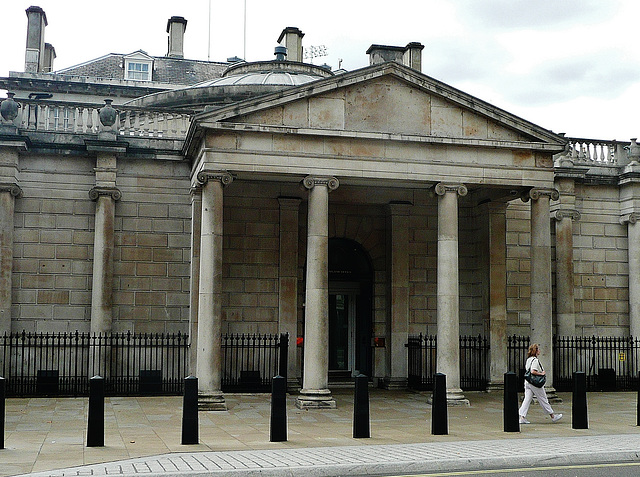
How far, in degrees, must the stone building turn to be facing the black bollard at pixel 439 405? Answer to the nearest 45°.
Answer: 0° — it already faces it

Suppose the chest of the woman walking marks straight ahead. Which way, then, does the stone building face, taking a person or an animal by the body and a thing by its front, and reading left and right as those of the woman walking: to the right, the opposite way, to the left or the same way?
to the right

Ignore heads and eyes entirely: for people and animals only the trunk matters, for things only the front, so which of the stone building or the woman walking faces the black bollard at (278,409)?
the stone building

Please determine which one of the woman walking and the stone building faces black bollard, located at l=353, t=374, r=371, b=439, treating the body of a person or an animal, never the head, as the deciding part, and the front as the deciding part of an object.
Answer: the stone building

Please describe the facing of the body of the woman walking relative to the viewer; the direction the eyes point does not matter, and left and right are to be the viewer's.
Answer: facing to the right of the viewer

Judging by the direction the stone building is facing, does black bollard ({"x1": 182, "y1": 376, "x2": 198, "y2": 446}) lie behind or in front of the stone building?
in front

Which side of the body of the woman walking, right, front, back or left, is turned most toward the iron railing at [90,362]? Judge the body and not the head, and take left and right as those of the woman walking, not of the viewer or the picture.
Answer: back

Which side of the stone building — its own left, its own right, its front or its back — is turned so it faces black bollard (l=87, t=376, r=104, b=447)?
front

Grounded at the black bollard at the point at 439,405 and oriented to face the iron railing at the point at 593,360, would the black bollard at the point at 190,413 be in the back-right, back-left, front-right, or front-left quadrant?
back-left

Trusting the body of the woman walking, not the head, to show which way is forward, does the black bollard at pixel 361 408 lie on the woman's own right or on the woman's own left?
on the woman's own right

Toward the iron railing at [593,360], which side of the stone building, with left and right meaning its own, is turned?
left

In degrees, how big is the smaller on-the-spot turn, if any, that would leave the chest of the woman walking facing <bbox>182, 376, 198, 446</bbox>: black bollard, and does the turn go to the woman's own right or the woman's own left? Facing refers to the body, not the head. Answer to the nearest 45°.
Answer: approximately 135° to the woman's own right

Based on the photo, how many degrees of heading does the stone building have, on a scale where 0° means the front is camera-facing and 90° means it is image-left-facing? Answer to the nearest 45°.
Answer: approximately 0°

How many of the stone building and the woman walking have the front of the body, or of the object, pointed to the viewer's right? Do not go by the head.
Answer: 1
